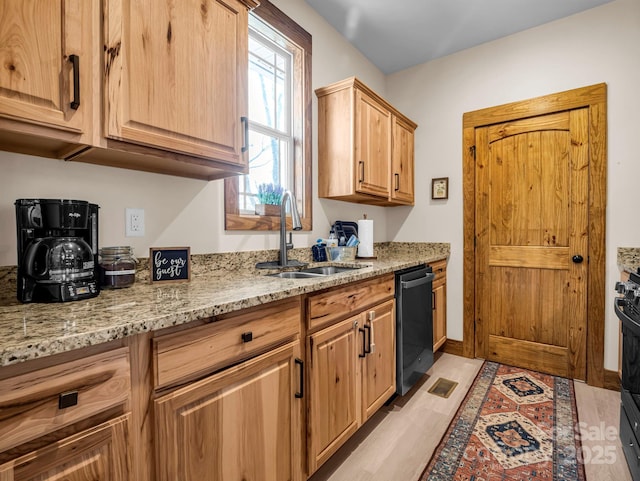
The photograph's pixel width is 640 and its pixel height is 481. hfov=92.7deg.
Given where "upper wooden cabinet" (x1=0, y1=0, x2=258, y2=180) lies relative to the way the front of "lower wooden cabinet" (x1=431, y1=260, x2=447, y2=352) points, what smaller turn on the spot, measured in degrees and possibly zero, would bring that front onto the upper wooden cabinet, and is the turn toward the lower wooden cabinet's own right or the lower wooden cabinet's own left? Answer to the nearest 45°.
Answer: approximately 135° to the lower wooden cabinet's own right

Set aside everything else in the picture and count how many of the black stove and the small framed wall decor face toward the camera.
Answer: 1

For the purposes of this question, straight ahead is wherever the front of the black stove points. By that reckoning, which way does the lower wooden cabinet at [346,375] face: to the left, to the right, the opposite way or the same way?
the opposite way

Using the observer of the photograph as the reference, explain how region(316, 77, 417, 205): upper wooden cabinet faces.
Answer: facing the viewer and to the right of the viewer

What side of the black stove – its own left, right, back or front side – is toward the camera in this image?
left

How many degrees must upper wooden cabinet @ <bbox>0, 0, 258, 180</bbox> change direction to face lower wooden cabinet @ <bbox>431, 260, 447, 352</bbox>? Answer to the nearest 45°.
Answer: approximately 45° to its left

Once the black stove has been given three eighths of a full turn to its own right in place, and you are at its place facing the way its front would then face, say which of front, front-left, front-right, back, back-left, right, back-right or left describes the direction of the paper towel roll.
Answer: back-left

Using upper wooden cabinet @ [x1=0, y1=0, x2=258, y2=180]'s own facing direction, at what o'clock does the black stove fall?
The black stove is roughly at 11 o'clock from the upper wooden cabinet.

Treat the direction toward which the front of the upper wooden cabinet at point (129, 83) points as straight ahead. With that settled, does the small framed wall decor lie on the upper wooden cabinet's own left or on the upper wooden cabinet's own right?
on the upper wooden cabinet's own left

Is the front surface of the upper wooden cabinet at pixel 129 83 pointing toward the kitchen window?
no

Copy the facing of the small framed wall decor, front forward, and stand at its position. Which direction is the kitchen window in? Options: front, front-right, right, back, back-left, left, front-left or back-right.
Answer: front-right

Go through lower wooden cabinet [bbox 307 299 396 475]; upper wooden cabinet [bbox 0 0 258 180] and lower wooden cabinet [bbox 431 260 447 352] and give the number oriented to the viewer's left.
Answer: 0

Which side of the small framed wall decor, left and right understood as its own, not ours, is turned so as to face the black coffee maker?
front

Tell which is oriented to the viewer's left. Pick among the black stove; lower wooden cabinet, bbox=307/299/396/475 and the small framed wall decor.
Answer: the black stove

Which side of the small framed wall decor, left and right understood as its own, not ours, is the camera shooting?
front

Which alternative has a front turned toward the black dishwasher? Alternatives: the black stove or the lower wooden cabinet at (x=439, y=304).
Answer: the black stove
